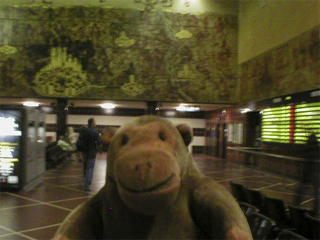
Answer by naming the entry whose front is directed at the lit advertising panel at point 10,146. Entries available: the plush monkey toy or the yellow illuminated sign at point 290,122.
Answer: the yellow illuminated sign

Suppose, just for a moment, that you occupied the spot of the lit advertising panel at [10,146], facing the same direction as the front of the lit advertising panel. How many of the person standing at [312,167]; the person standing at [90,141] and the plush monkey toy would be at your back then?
0

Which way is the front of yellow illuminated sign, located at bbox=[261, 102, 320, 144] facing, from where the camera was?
facing the viewer and to the left of the viewer

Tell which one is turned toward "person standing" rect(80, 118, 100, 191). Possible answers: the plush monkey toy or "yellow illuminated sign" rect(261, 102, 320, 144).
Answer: the yellow illuminated sign

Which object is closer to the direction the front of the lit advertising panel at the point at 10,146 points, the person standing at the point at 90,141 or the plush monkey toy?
the plush monkey toy

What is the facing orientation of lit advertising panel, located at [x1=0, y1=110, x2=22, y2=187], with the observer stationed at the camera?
facing the viewer

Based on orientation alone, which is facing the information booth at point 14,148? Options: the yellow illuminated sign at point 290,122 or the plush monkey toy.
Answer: the yellow illuminated sign

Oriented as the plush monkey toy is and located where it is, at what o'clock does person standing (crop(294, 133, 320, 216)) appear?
The person standing is roughly at 7 o'clock from the plush monkey toy.

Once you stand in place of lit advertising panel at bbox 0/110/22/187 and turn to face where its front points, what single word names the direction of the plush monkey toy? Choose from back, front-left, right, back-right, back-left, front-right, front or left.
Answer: front

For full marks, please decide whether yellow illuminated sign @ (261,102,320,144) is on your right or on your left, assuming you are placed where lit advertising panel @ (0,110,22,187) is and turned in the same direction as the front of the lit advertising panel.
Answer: on your left

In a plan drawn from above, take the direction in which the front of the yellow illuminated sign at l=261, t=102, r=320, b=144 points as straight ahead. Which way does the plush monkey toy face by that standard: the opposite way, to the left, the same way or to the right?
to the left

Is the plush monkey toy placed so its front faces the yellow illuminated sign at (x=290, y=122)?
no

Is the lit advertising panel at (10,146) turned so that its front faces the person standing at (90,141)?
no

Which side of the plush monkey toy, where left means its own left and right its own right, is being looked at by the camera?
front

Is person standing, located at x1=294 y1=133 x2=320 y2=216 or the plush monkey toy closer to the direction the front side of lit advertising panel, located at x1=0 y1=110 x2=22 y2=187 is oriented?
the plush monkey toy

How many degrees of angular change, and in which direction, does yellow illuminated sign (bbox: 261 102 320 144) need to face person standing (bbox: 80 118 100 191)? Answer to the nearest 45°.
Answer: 0° — it already faces them

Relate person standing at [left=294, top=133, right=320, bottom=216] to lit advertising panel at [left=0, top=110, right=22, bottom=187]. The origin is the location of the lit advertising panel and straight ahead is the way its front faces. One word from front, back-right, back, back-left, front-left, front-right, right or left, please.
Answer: front-left
